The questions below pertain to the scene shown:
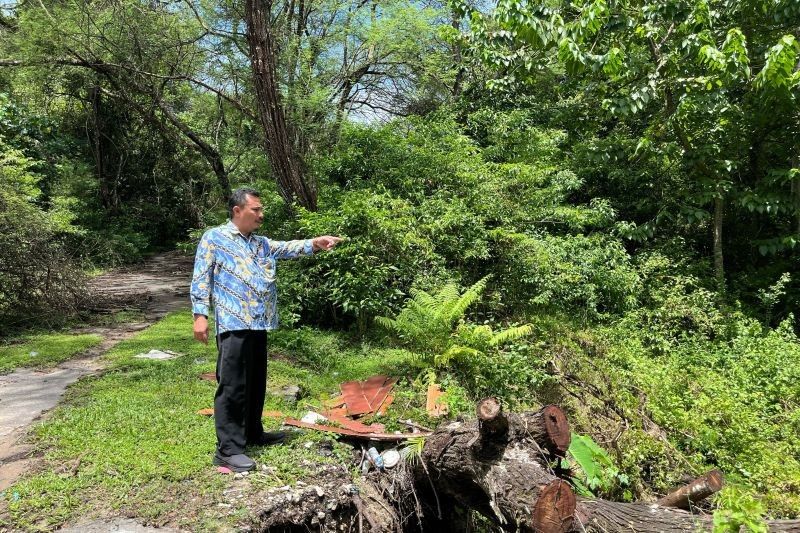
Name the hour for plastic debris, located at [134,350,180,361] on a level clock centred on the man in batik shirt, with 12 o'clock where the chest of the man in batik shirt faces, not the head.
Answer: The plastic debris is roughly at 7 o'clock from the man in batik shirt.

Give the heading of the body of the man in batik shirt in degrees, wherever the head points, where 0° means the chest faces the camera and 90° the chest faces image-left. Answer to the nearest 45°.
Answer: approximately 315°

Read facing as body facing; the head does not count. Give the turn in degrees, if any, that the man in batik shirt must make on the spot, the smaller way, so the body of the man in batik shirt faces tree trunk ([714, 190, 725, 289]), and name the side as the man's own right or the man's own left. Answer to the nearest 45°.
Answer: approximately 90° to the man's own left

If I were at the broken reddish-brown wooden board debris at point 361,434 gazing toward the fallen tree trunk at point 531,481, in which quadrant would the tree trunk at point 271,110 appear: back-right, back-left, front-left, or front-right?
back-left

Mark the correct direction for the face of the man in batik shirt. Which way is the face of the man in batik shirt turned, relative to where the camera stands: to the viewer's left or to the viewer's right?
to the viewer's right

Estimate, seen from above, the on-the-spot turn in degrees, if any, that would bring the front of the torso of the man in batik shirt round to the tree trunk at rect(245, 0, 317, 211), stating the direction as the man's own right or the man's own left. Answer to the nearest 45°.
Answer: approximately 135° to the man's own left

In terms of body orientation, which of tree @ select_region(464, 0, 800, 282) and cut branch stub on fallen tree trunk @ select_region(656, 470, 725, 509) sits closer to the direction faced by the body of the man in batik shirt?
the cut branch stub on fallen tree trunk

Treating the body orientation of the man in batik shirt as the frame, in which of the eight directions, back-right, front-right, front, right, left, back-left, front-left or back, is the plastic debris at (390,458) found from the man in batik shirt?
front-left

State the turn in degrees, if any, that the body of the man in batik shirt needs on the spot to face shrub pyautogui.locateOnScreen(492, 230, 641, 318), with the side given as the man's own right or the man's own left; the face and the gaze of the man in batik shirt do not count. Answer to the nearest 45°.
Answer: approximately 90° to the man's own left

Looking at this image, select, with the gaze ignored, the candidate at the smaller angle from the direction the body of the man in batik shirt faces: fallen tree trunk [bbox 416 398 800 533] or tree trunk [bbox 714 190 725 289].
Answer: the fallen tree trunk

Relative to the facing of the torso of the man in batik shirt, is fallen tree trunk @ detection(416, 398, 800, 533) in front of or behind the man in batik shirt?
in front
